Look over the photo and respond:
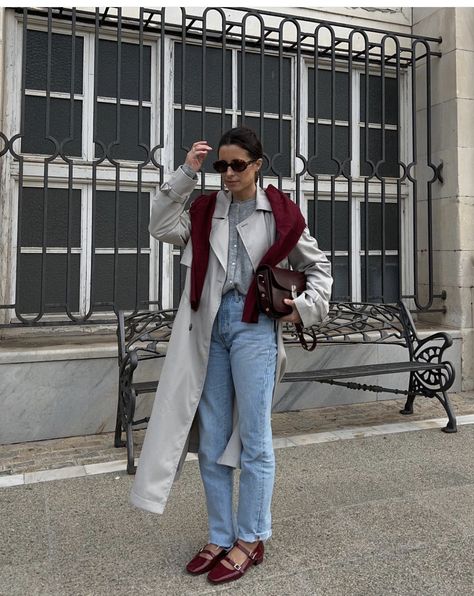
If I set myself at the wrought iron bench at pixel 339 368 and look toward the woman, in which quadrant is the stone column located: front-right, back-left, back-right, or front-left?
back-left

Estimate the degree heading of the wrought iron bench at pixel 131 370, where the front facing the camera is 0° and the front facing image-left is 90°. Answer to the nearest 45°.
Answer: approximately 315°

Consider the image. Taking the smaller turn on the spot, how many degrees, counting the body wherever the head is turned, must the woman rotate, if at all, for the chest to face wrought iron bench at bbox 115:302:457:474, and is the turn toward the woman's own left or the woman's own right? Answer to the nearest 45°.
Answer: approximately 135° to the woman's own right

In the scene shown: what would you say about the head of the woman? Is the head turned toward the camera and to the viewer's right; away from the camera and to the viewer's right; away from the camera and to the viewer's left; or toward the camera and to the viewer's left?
toward the camera and to the viewer's left

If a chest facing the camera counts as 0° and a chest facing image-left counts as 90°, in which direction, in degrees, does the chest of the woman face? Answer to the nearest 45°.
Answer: approximately 45°

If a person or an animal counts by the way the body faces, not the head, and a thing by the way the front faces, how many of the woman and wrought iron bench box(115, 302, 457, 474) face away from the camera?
0

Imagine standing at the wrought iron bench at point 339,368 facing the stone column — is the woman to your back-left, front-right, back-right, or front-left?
back-right

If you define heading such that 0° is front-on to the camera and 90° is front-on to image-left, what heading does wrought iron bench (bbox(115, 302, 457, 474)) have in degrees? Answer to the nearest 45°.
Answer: approximately 315°
